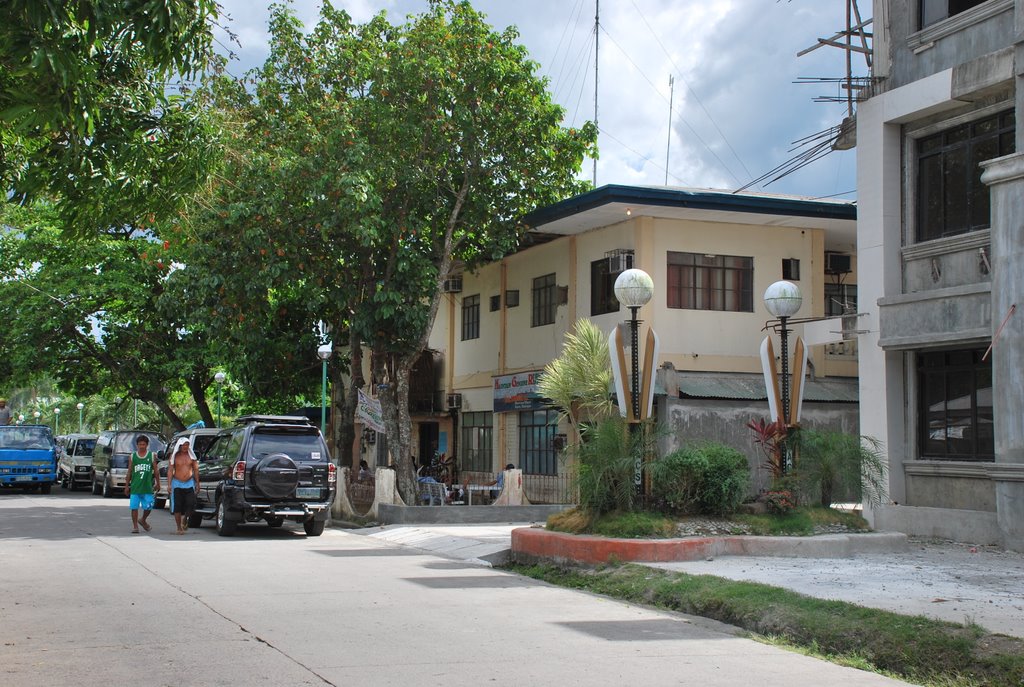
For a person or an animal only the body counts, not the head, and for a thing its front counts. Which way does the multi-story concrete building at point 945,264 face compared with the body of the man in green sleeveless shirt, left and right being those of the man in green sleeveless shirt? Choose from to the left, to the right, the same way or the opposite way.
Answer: to the right

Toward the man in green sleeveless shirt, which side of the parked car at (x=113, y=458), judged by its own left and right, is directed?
front

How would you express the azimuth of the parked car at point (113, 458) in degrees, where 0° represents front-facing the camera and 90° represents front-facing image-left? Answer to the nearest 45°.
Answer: approximately 0°

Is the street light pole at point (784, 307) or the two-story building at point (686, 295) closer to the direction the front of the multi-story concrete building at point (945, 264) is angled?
the street light pole

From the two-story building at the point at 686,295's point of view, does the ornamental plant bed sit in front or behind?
in front

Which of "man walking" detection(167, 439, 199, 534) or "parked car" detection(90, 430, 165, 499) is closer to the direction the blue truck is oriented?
the man walking

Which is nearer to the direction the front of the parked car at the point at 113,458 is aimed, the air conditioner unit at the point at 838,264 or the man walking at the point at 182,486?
the man walking

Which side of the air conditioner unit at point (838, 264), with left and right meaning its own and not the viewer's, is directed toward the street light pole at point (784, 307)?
front

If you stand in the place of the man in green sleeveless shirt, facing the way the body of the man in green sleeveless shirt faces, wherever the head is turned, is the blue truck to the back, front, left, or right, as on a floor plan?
back

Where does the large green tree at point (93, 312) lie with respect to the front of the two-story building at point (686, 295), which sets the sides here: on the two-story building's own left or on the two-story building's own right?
on the two-story building's own right

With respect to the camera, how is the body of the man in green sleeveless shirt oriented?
toward the camera

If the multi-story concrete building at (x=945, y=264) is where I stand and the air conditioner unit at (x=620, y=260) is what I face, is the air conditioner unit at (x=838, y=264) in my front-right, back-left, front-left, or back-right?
front-right

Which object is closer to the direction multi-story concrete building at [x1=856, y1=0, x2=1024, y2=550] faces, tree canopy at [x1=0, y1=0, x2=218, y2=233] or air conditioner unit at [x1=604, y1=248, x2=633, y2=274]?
the tree canopy

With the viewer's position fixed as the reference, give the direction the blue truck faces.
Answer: facing the viewer

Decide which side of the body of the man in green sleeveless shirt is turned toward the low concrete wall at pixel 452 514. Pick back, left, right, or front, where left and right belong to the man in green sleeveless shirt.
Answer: left

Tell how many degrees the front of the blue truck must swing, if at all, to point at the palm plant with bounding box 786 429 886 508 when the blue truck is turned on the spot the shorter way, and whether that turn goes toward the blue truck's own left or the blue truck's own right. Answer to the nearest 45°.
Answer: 0° — it already faces it

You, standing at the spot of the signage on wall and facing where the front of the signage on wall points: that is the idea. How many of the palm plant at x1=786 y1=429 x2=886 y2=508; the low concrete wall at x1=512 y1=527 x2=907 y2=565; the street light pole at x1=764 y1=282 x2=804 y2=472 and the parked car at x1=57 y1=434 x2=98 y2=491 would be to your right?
1

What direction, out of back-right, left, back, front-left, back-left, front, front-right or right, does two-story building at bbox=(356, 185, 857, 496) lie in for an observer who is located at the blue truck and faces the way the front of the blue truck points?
front-left

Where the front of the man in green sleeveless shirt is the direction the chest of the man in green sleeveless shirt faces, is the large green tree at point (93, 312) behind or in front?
behind
